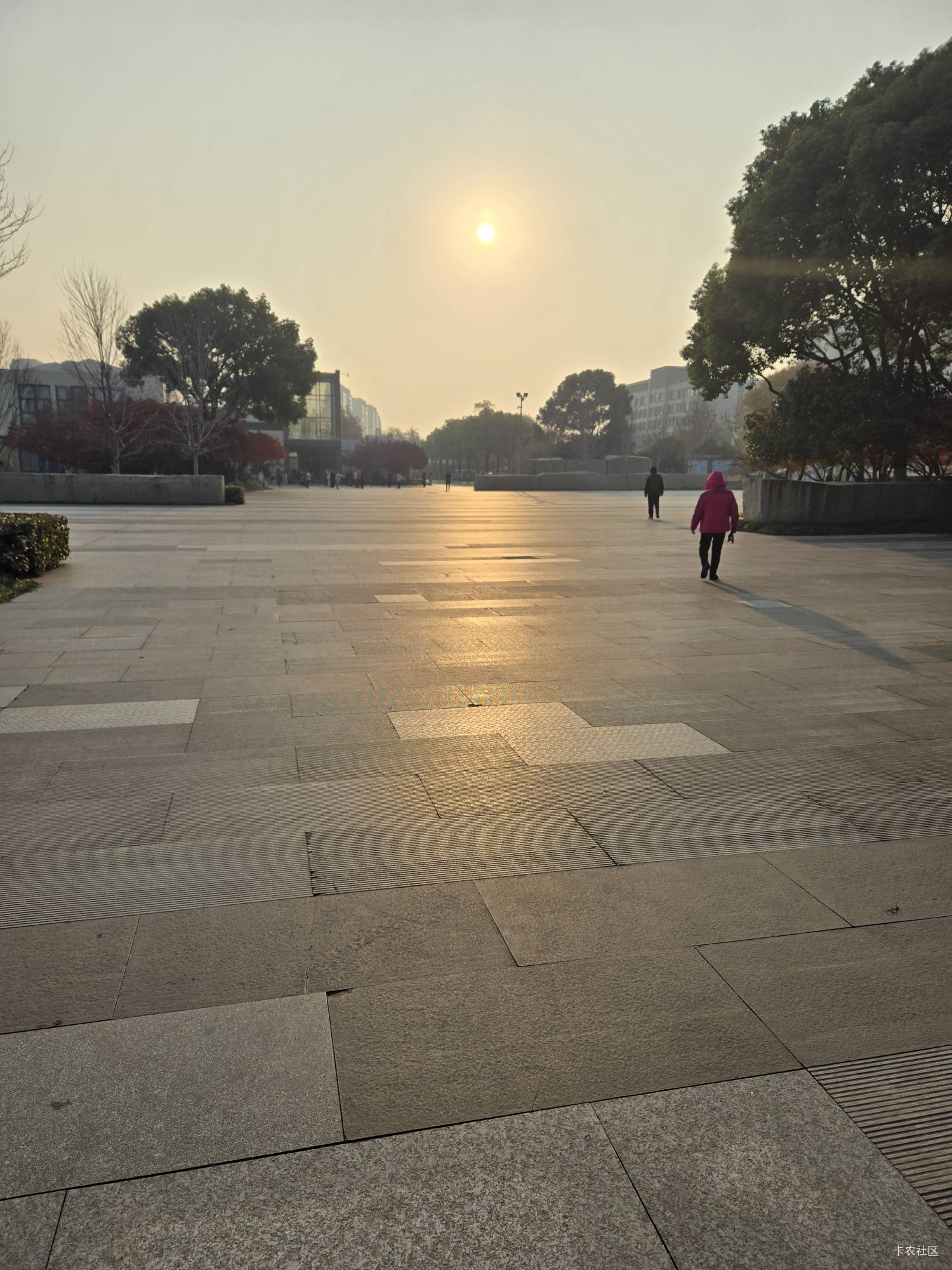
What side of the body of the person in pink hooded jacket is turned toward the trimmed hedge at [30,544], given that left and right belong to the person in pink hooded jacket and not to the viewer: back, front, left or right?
left

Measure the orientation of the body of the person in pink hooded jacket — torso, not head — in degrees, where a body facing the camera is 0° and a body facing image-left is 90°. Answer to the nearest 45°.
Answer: approximately 180°

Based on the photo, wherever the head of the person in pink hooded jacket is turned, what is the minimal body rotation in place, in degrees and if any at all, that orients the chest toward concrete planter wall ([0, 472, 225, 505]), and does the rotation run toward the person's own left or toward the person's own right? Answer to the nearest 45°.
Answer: approximately 45° to the person's own left

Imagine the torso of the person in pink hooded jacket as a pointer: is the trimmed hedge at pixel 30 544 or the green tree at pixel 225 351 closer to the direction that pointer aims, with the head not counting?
the green tree

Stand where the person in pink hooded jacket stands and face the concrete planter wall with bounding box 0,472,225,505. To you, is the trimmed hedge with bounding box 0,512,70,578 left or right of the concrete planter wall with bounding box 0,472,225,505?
left

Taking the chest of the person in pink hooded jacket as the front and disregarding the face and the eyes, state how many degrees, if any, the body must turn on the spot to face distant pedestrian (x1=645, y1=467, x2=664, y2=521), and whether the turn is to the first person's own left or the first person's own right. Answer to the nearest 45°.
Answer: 0° — they already face them

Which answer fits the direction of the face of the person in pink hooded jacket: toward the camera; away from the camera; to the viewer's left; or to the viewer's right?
away from the camera
